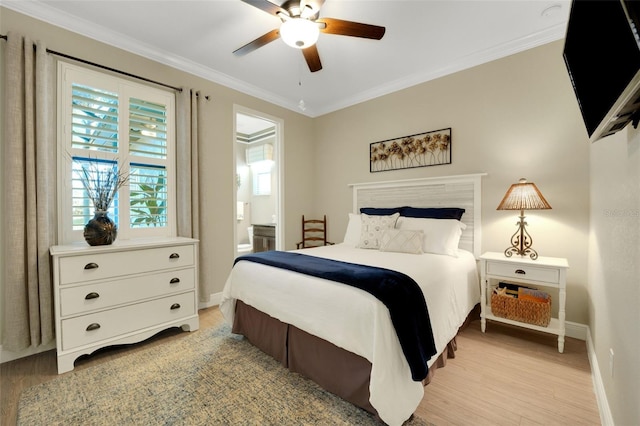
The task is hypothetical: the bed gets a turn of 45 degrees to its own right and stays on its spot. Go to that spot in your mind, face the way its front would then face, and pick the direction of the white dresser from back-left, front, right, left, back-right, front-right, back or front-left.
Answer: front

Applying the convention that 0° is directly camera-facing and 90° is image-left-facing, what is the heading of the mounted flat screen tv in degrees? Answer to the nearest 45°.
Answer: approximately 45°

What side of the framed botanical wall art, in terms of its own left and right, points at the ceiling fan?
front

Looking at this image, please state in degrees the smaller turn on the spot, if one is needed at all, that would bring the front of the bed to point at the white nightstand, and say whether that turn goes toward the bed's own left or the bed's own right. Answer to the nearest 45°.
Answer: approximately 135° to the bed's own left

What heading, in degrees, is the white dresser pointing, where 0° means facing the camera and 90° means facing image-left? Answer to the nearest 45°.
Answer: approximately 315°

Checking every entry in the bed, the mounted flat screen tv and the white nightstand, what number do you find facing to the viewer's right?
0

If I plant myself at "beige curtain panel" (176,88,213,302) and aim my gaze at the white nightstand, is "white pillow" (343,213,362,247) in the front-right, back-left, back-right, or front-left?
front-left

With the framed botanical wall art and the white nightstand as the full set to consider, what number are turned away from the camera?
0

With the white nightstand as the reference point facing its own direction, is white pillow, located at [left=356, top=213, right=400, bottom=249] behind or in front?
in front

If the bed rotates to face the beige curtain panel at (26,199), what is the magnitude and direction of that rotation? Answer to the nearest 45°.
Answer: approximately 45° to its right

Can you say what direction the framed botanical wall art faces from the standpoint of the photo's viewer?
facing the viewer and to the left of the viewer

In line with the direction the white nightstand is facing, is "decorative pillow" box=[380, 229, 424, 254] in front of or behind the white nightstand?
in front
